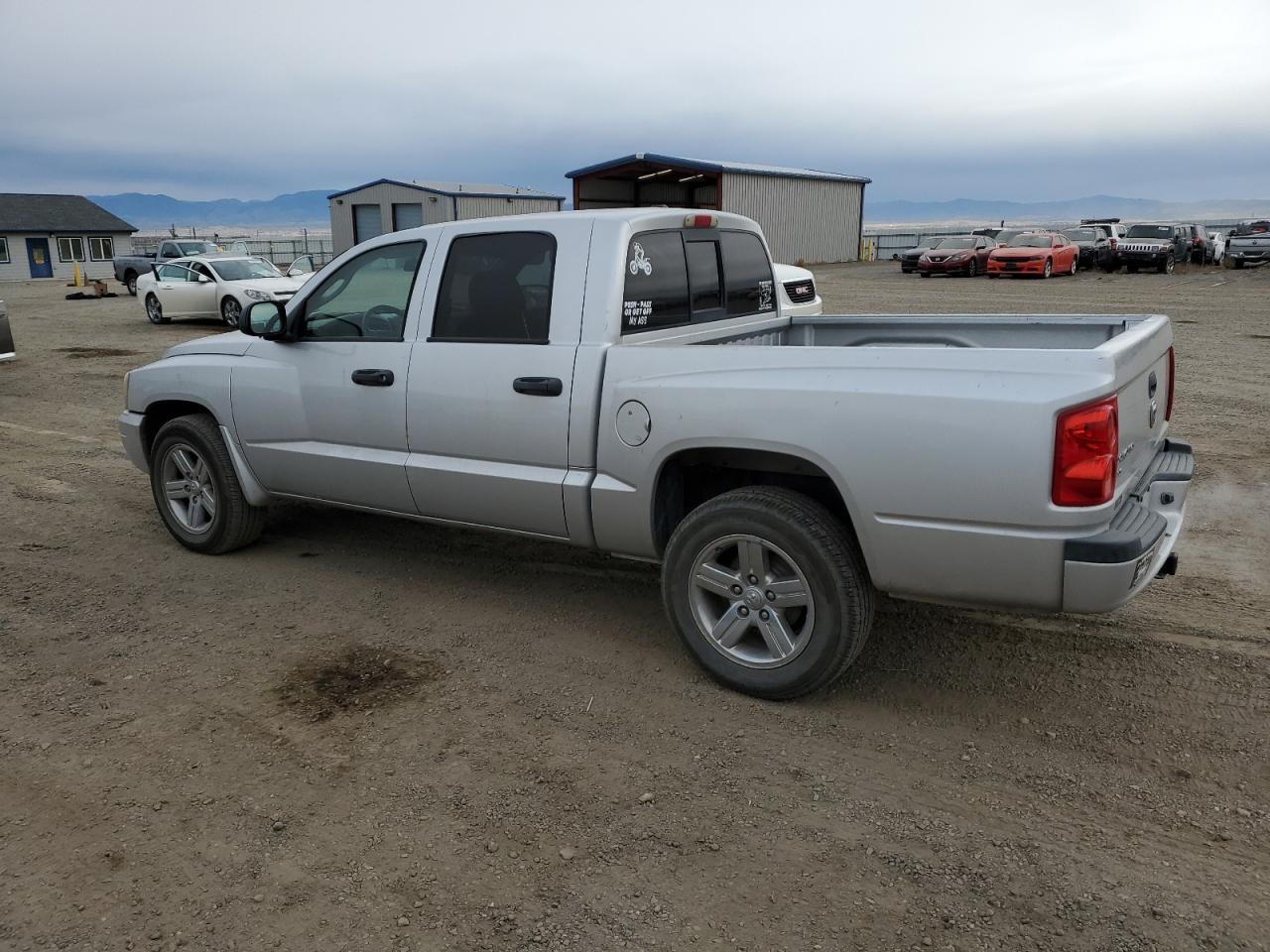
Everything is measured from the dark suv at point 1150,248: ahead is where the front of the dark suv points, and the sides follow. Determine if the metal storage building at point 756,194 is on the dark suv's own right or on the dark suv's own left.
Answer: on the dark suv's own right

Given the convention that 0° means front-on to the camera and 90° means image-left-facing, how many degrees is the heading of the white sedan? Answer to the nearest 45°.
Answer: approximately 315°

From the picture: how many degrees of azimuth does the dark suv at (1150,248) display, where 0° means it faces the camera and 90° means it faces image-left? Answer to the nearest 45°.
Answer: approximately 45°

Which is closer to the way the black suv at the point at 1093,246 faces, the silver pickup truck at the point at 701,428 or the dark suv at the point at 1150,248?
the silver pickup truck

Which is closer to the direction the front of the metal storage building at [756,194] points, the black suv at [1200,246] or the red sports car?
the red sports car

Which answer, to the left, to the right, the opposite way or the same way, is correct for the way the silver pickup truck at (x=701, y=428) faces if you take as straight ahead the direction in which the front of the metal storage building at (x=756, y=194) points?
to the right

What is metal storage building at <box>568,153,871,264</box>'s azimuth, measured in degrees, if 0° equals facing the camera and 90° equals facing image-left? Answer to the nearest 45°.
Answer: approximately 45°

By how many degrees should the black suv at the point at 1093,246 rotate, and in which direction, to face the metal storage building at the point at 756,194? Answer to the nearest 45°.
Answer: approximately 45° to its right

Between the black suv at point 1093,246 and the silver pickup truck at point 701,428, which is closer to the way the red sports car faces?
the silver pickup truck
